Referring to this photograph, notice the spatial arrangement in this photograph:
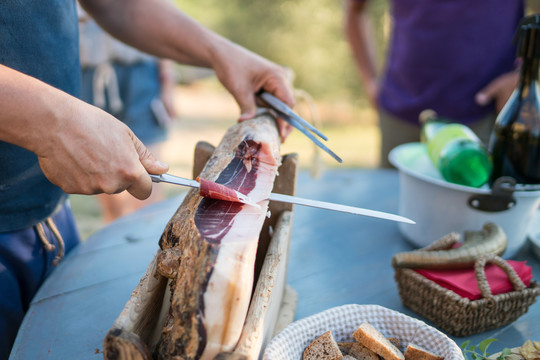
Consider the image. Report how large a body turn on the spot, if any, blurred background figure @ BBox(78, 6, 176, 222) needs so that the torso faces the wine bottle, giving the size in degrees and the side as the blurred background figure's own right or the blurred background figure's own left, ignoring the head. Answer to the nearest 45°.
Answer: approximately 45° to the blurred background figure's own left

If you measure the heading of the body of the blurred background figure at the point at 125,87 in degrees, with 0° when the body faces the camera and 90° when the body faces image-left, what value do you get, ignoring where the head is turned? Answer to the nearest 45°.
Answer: approximately 0°

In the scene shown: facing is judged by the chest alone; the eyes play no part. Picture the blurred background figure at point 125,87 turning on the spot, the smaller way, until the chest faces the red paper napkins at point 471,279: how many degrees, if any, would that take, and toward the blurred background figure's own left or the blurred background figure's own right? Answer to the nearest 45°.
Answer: approximately 45° to the blurred background figure's own left

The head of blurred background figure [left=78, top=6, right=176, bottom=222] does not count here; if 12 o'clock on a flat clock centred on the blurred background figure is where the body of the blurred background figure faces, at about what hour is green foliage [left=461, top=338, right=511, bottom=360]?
The green foliage is roughly at 11 o'clock from the blurred background figure.

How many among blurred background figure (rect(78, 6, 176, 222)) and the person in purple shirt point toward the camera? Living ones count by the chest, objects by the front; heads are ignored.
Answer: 2
